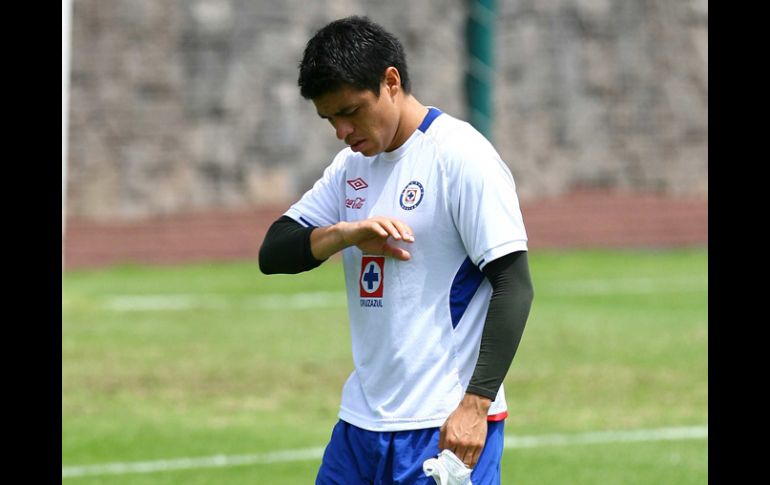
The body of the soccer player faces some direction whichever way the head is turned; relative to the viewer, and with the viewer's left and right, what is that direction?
facing the viewer and to the left of the viewer

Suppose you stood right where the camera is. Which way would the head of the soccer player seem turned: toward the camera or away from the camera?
toward the camera
